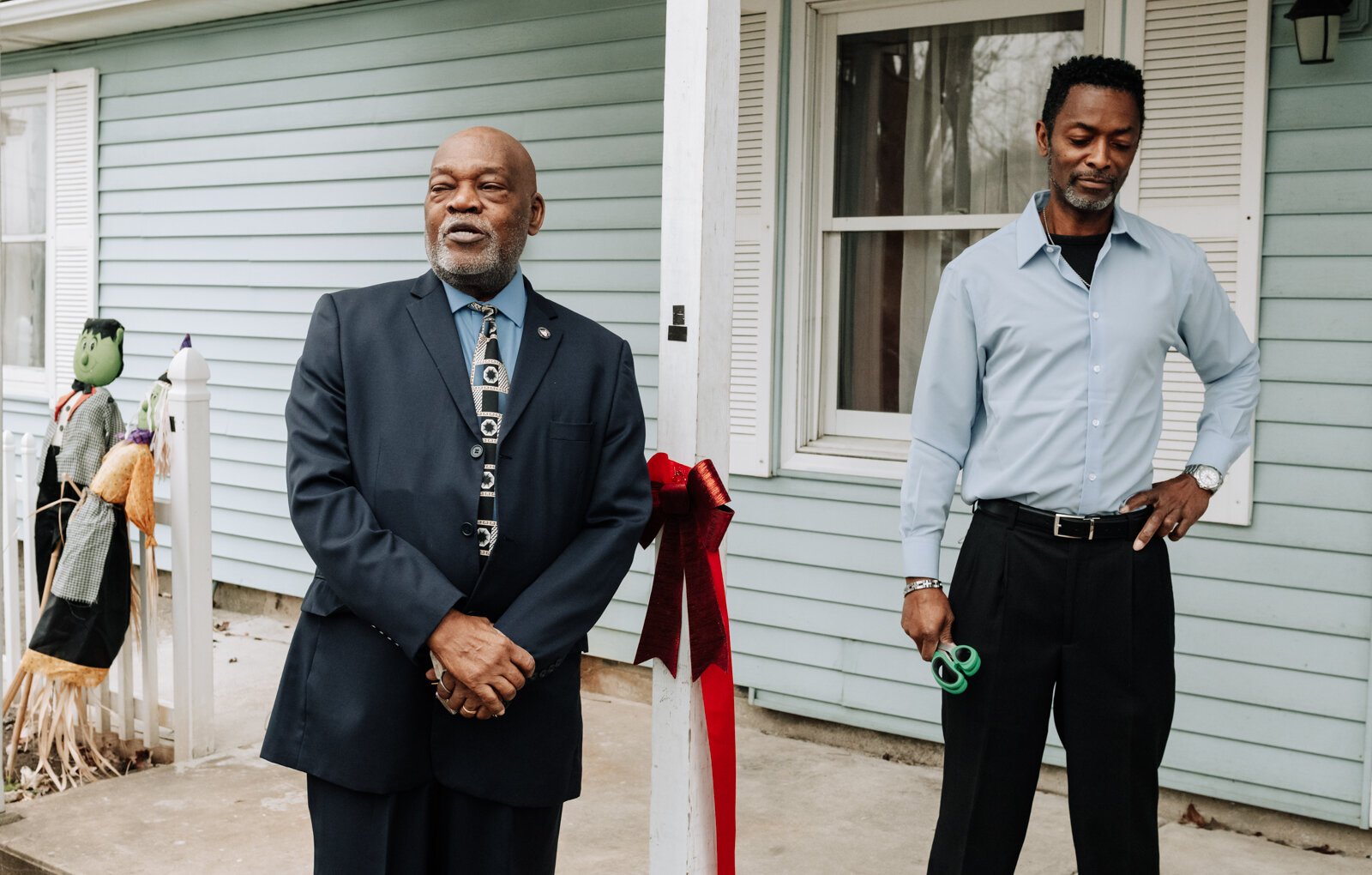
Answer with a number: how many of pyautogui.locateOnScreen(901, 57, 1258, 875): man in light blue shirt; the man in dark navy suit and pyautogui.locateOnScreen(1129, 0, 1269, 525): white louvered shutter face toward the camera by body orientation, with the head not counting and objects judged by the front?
3

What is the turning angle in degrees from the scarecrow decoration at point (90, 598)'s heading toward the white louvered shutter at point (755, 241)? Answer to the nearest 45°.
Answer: approximately 135° to its left

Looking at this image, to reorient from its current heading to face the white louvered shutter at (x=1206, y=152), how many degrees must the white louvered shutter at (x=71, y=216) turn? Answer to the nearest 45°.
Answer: approximately 90° to its left

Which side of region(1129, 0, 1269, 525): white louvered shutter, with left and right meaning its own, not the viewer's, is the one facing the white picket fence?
right

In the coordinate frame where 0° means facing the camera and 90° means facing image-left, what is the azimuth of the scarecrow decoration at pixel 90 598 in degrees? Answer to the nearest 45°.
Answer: approximately 45°

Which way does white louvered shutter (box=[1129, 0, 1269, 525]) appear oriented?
toward the camera

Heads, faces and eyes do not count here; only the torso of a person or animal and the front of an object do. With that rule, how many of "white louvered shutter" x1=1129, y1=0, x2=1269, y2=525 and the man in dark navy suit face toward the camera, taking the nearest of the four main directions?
2

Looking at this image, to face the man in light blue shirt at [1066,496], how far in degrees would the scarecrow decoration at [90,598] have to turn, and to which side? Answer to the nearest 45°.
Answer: approximately 90° to its left

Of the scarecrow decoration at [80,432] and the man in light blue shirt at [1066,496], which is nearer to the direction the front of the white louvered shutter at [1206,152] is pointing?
the man in light blue shirt

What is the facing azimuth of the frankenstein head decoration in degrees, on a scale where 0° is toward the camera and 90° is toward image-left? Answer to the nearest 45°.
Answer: approximately 45°

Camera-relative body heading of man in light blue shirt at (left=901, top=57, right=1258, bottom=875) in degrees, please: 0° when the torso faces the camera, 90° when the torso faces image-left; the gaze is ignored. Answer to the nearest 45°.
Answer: approximately 0°

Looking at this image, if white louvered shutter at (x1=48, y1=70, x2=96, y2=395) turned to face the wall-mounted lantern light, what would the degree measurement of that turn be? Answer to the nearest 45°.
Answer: approximately 90° to its left

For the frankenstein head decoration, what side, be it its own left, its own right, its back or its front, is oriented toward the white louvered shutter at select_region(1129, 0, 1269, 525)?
left
